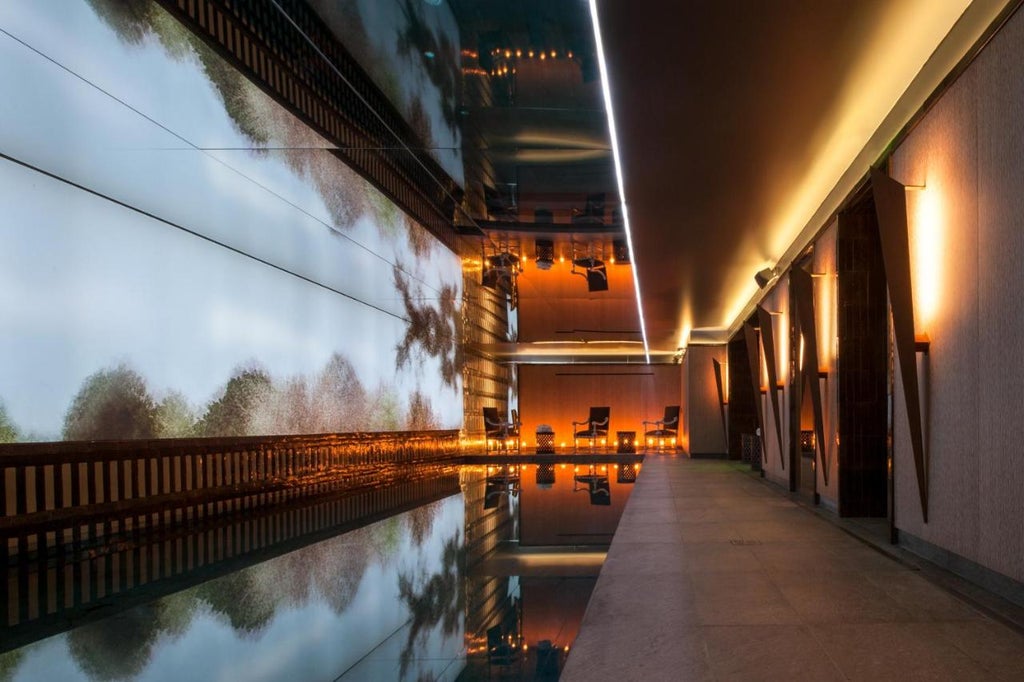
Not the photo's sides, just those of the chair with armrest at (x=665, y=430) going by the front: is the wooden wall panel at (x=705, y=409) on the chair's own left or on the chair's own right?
on the chair's own left

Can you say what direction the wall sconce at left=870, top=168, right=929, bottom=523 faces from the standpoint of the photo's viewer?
facing to the left of the viewer

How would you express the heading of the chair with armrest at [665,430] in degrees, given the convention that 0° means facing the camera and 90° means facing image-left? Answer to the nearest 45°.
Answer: approximately 45°

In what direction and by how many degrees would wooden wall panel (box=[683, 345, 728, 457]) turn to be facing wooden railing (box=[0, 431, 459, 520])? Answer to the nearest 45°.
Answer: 0° — it already faces it

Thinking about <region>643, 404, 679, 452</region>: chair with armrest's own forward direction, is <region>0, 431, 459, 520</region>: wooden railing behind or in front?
in front

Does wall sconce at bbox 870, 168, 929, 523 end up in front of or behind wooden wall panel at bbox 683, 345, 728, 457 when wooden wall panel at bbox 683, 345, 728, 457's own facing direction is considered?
in front

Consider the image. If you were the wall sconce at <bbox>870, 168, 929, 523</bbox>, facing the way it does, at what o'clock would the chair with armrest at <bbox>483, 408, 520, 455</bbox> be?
The chair with armrest is roughly at 2 o'clock from the wall sconce.
